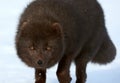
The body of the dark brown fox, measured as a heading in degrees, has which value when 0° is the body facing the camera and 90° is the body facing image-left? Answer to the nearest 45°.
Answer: approximately 45°
